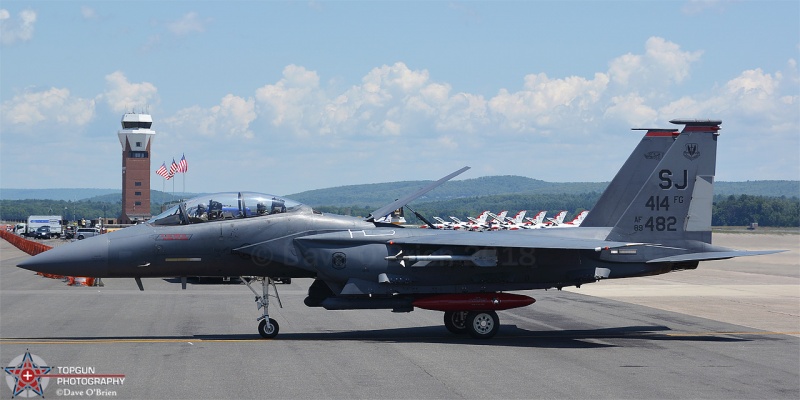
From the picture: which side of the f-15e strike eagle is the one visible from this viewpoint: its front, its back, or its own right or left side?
left
